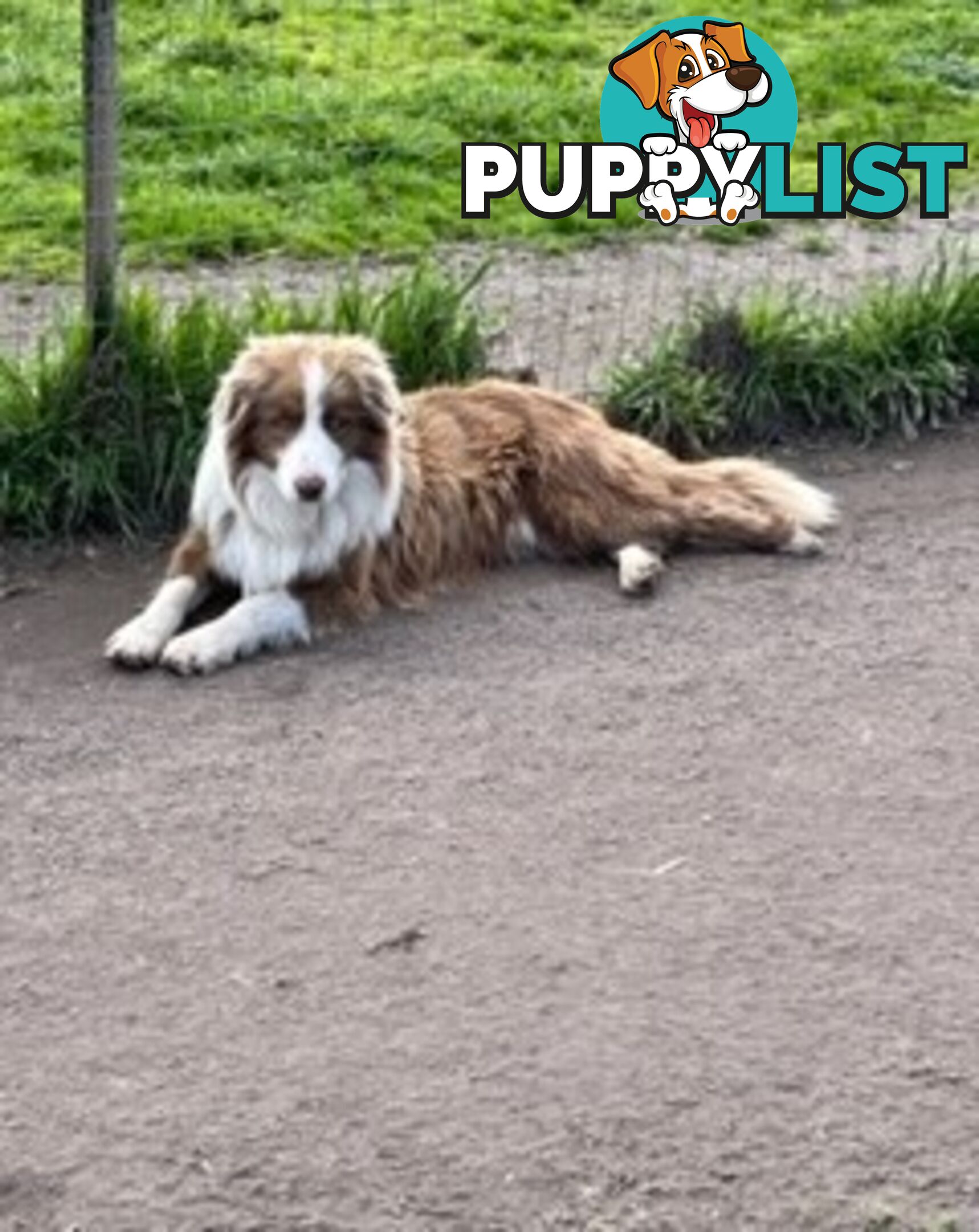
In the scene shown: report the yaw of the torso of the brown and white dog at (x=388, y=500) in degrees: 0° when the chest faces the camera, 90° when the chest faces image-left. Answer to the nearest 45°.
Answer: approximately 45°

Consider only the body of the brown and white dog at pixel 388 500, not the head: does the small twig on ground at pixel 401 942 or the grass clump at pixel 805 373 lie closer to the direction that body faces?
the small twig on ground

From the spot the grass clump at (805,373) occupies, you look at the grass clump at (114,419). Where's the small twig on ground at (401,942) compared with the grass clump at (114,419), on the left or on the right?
left

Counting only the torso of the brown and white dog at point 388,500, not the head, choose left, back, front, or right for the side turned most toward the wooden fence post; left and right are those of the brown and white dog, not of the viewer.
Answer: right

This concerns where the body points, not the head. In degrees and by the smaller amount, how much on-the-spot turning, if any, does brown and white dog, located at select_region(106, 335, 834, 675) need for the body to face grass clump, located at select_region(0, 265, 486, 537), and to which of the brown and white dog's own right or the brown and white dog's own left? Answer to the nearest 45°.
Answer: approximately 90° to the brown and white dog's own right

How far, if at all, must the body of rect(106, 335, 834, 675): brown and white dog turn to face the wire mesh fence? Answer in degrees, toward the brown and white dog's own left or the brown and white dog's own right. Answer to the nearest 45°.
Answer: approximately 135° to the brown and white dog's own right

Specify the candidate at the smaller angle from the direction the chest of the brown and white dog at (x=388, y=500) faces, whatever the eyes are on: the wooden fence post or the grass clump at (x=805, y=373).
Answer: the wooden fence post

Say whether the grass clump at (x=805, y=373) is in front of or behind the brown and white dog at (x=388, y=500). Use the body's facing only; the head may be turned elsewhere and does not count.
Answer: behind

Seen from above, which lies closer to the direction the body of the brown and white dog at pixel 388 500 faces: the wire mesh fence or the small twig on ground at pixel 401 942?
the small twig on ground
